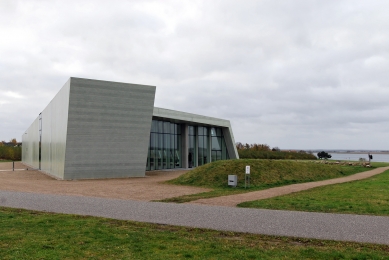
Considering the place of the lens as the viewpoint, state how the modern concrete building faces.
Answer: facing the viewer and to the right of the viewer
